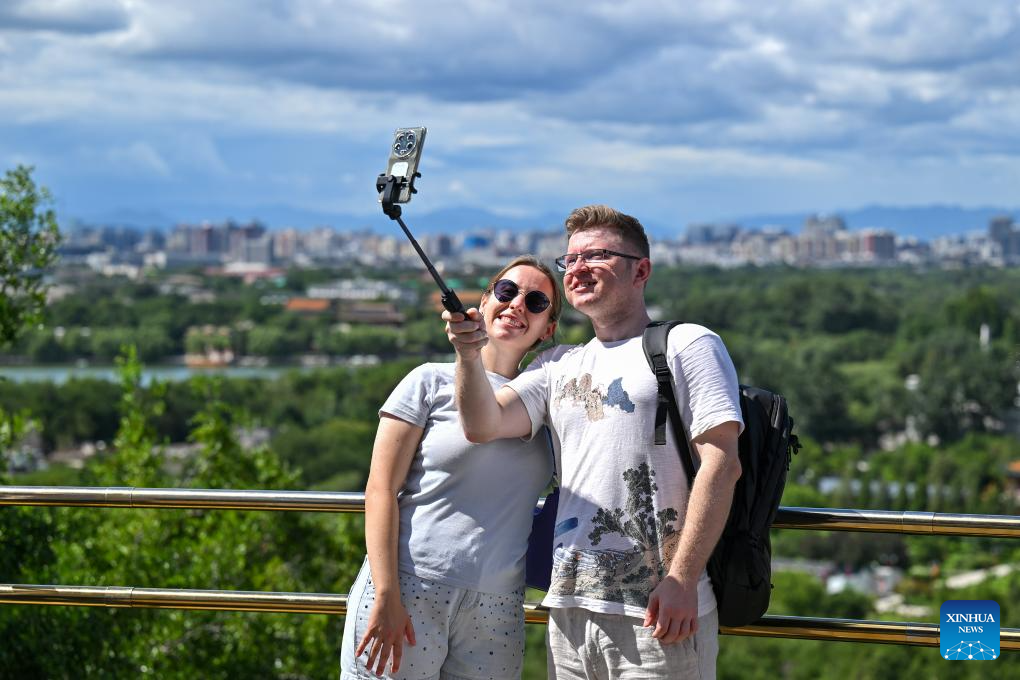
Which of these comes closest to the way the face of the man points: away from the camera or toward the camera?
toward the camera

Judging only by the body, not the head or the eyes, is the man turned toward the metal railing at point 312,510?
no

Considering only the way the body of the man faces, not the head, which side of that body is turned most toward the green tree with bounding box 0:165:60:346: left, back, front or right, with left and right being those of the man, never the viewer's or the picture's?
right

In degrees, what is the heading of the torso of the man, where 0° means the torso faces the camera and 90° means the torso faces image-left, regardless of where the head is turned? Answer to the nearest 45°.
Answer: approximately 45°

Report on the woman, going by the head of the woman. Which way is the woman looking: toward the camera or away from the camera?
toward the camera
